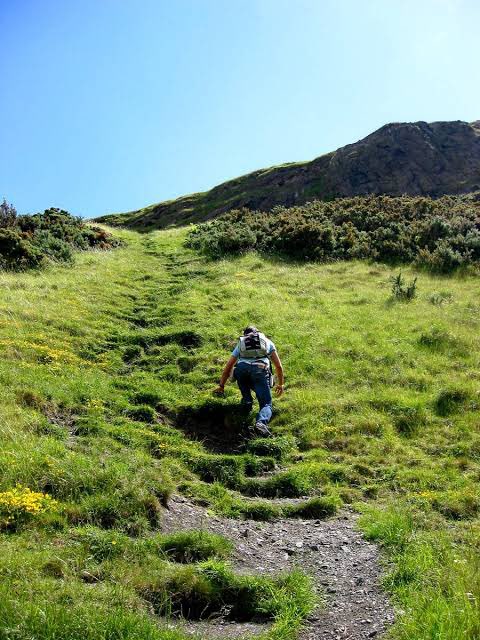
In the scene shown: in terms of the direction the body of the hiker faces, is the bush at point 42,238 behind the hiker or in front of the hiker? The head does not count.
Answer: in front

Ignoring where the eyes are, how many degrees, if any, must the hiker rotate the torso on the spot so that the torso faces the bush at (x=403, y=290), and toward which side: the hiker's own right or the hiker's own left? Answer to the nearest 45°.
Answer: approximately 45° to the hiker's own right

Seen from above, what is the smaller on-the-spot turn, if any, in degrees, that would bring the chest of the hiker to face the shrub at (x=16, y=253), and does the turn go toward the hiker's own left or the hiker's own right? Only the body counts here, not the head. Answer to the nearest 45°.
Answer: approximately 45° to the hiker's own left

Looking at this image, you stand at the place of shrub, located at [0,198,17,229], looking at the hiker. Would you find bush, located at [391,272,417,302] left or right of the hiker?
left

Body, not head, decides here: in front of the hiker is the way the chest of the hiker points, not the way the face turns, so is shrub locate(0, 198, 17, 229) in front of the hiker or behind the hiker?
in front

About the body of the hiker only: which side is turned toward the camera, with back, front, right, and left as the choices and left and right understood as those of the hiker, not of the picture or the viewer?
back
